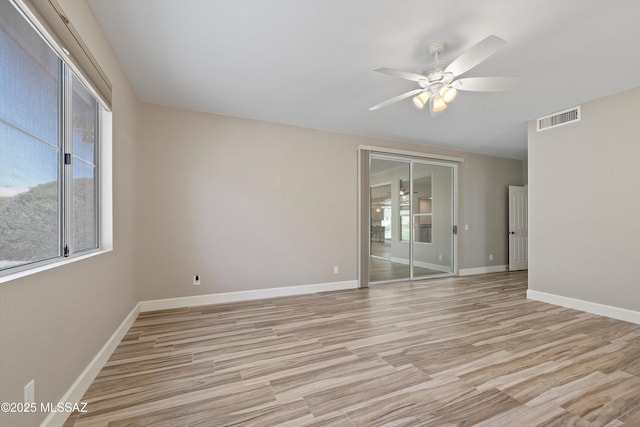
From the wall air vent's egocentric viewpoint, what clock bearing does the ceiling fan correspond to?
The ceiling fan is roughly at 11 o'clock from the wall air vent.

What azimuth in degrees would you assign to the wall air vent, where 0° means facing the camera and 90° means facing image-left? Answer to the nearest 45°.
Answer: approximately 45°

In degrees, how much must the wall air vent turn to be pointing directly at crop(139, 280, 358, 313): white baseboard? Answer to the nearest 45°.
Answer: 0° — it already faces it

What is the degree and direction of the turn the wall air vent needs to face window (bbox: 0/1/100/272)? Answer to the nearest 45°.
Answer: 0° — it already faces it
